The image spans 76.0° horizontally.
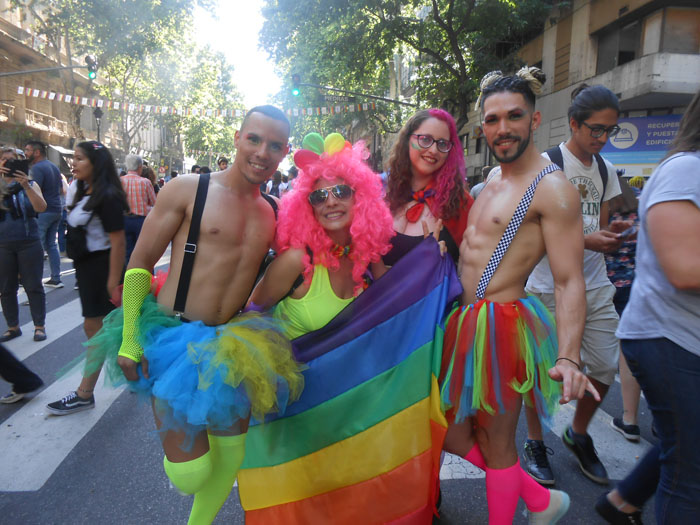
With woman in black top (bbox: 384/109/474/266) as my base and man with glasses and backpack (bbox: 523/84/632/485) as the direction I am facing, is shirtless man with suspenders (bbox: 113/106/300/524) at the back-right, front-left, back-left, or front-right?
back-right

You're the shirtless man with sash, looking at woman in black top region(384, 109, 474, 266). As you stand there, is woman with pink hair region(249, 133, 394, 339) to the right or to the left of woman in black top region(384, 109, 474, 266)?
left

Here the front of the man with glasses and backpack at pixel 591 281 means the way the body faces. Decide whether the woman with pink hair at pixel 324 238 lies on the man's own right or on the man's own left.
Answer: on the man's own right

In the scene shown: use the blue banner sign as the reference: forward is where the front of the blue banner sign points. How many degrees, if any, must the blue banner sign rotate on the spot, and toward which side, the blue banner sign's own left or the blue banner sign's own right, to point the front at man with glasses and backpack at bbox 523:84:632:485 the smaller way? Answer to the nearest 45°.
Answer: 0° — it already faces them

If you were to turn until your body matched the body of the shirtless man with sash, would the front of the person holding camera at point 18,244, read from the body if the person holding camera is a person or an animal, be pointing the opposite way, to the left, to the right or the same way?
to the left

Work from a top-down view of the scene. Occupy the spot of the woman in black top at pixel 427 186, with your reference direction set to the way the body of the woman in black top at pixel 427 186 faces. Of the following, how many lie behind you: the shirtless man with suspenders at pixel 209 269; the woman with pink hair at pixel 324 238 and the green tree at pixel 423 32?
1
